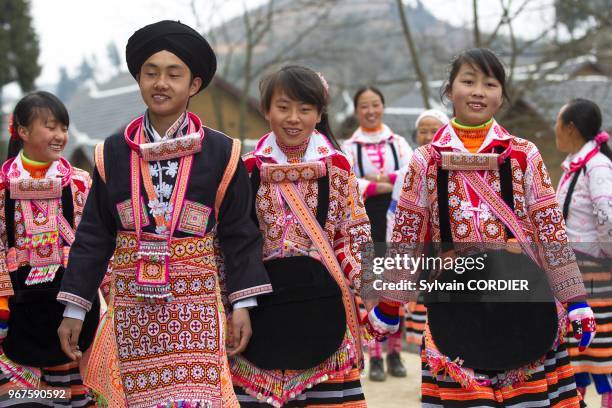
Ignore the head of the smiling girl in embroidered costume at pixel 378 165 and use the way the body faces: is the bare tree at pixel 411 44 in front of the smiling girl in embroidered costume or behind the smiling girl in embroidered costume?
behind

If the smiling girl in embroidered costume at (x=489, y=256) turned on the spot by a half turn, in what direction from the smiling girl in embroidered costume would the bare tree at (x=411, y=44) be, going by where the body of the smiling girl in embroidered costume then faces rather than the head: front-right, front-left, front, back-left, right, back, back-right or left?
front

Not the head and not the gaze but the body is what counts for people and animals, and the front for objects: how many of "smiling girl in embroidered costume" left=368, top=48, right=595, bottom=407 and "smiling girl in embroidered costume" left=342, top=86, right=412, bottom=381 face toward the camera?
2

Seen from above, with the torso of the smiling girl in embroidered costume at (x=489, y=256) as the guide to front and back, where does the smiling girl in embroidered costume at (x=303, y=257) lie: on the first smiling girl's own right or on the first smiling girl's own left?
on the first smiling girl's own right

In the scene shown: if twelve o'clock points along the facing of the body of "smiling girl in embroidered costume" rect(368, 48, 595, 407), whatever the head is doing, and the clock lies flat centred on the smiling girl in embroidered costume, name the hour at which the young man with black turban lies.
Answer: The young man with black turban is roughly at 2 o'clock from the smiling girl in embroidered costume.

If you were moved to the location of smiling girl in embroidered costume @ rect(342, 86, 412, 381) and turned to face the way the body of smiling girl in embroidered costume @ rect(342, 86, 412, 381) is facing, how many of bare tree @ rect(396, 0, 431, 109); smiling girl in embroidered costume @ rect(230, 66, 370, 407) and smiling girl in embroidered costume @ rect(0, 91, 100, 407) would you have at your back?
1

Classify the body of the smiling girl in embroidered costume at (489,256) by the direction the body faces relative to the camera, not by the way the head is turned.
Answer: toward the camera

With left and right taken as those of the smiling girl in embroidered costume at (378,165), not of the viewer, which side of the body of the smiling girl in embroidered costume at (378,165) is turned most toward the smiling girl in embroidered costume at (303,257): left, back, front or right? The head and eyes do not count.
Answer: front

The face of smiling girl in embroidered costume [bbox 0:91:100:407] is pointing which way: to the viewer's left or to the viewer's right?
to the viewer's right

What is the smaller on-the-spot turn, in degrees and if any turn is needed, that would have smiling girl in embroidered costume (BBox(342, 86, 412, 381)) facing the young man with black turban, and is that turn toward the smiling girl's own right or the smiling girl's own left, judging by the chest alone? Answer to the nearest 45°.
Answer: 0° — they already face them

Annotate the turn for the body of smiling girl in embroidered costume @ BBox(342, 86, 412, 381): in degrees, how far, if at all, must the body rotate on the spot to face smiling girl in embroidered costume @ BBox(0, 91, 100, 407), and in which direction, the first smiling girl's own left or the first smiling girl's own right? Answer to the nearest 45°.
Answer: approximately 45° to the first smiling girl's own right

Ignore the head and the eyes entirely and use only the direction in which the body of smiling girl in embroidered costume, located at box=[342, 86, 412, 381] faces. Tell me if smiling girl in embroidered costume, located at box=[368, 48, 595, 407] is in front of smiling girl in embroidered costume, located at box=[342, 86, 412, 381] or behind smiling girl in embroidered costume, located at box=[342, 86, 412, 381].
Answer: in front
